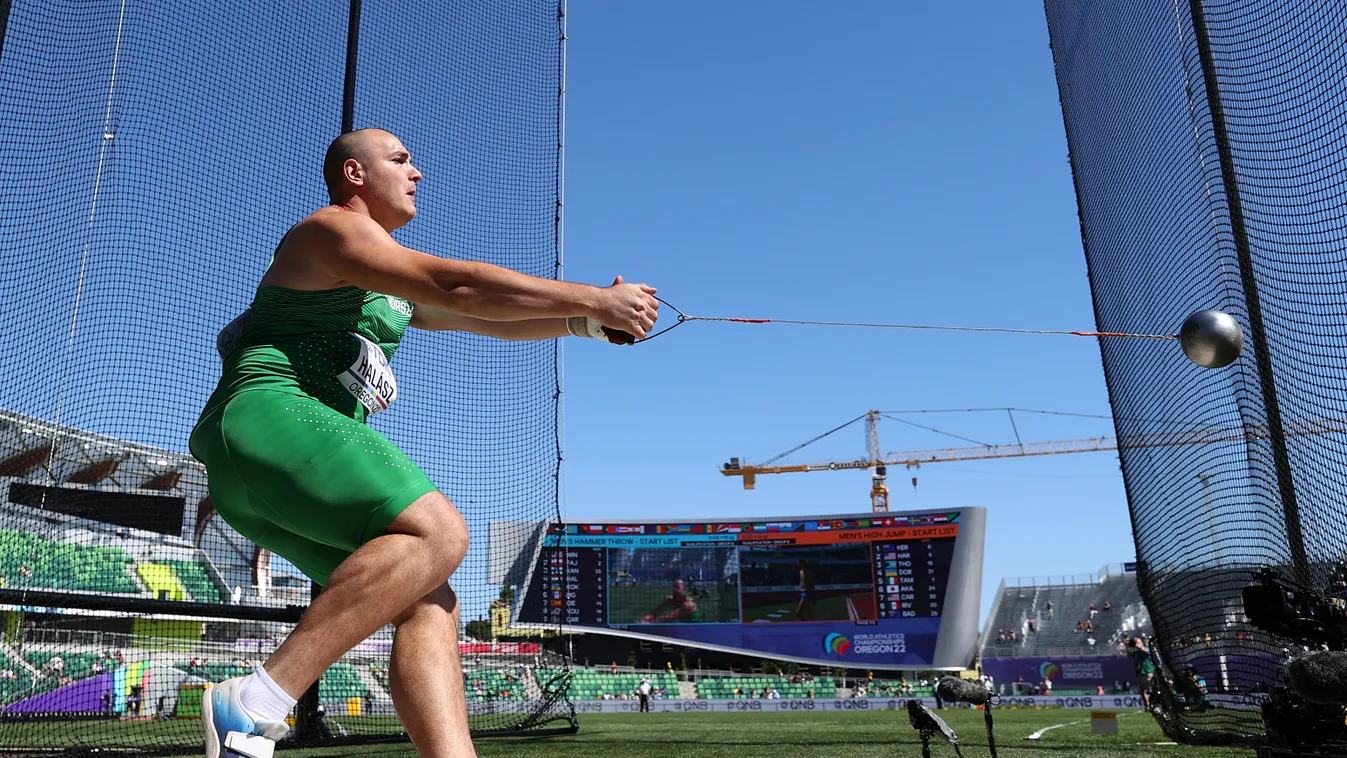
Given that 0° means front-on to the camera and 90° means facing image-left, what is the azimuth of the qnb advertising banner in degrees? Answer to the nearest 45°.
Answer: approximately 0°

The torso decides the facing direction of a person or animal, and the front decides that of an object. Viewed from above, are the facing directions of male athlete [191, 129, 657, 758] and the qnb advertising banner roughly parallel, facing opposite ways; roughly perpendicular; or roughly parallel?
roughly perpendicular

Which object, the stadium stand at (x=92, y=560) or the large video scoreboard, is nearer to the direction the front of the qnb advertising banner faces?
the stadium stand

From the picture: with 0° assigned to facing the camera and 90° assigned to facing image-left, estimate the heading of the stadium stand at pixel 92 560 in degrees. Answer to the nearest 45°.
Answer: approximately 315°

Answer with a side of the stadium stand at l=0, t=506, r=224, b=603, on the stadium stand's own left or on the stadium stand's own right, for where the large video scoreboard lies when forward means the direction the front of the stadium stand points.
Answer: on the stadium stand's own left

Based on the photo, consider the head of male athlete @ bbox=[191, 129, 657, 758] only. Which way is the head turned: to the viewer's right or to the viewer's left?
to the viewer's right

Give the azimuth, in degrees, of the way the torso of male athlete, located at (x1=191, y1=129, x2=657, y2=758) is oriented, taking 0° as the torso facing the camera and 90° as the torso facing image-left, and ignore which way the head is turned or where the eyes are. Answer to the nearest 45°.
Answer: approximately 270°
